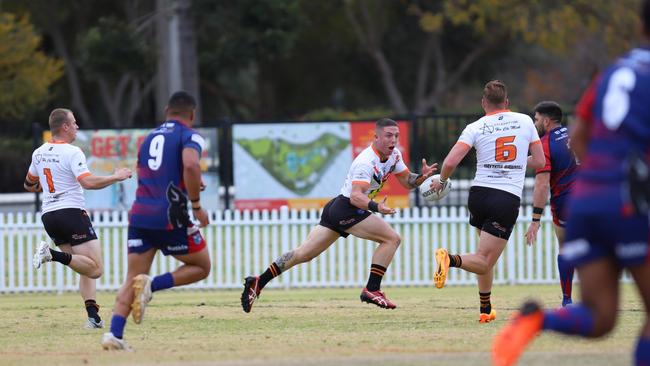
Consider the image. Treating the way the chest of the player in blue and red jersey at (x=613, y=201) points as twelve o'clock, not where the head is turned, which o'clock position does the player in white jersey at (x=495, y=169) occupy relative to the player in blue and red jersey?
The player in white jersey is roughly at 10 o'clock from the player in blue and red jersey.

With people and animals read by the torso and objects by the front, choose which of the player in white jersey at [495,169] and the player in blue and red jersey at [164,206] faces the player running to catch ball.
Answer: the player in blue and red jersey

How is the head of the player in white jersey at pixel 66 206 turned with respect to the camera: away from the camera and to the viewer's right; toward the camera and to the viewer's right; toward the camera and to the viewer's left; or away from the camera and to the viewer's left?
away from the camera and to the viewer's right

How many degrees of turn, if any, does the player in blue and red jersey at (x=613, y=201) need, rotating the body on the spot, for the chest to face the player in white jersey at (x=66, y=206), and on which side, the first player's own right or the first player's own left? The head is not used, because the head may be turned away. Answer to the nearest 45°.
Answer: approximately 90° to the first player's own left

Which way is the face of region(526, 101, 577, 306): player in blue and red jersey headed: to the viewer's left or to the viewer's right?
to the viewer's left

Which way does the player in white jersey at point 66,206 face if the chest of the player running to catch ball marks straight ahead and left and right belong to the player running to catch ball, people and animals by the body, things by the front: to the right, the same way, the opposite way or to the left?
to the left

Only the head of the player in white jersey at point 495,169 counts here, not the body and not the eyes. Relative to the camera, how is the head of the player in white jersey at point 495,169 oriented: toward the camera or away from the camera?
away from the camera

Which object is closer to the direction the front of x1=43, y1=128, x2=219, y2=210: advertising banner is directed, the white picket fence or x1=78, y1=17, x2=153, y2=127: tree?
the white picket fence

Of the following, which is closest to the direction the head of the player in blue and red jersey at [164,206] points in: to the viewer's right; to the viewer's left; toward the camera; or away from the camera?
away from the camera
